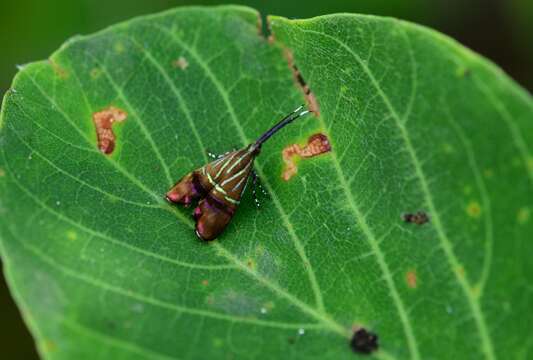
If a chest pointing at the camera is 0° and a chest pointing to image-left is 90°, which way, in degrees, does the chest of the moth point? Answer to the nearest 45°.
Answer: approximately 225°
